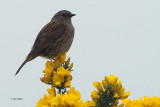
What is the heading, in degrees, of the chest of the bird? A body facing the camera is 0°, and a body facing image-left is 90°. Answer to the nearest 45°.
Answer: approximately 270°
